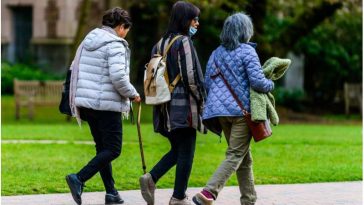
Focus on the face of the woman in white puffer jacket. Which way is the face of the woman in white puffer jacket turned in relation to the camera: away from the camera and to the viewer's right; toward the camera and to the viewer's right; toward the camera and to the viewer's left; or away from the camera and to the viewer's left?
away from the camera and to the viewer's right

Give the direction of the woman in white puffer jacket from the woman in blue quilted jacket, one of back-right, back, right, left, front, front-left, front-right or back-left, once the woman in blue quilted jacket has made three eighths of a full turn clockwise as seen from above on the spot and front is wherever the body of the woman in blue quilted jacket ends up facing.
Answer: right
